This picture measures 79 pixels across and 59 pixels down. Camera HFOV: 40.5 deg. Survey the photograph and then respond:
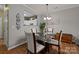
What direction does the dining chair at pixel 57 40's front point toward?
to the viewer's left

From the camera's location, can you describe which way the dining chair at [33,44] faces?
facing away from the viewer and to the right of the viewer

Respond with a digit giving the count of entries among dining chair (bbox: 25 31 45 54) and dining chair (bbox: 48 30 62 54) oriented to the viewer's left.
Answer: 1
